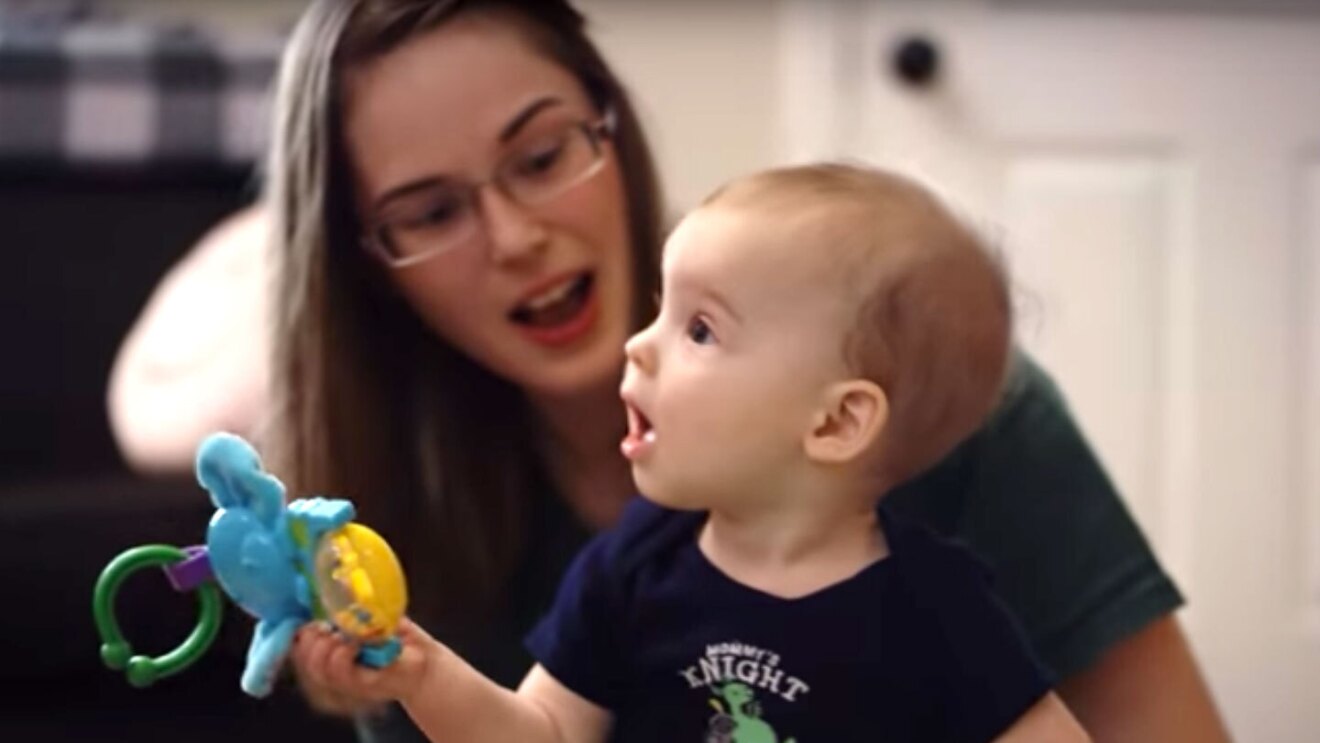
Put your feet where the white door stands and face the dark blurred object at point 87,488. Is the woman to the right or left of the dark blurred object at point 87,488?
left

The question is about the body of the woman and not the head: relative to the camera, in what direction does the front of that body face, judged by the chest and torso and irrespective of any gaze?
toward the camera

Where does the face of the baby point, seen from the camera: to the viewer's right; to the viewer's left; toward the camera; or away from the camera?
to the viewer's left

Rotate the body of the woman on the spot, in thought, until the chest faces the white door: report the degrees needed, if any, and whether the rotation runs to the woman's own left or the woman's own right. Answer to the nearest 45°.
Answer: approximately 135° to the woman's own left

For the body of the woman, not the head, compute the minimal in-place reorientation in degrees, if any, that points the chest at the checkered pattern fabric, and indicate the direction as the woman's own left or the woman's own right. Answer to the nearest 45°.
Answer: approximately 135° to the woman's own right

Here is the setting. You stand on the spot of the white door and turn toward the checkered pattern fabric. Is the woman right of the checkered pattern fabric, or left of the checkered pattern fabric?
left
